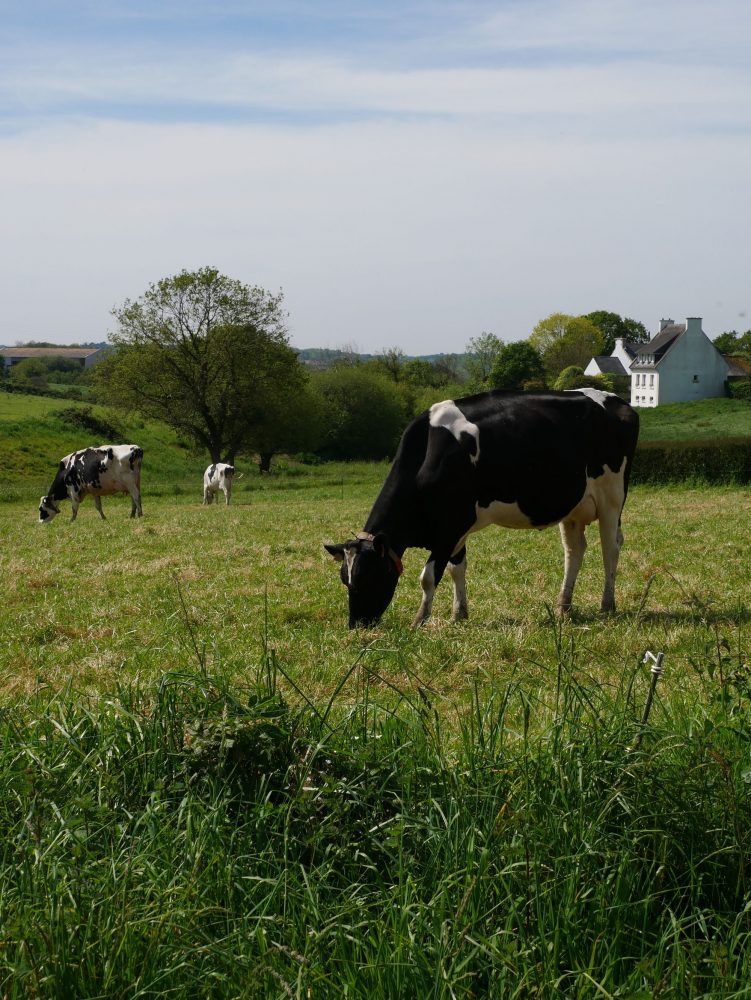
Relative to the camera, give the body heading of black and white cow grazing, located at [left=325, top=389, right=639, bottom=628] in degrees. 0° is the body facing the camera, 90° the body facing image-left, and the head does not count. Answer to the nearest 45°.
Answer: approximately 45°

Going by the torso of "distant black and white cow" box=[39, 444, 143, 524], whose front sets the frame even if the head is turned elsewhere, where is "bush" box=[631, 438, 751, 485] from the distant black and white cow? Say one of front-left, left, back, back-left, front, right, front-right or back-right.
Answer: back

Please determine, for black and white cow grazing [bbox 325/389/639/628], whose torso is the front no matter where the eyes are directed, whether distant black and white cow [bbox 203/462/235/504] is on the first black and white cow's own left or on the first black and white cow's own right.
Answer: on the first black and white cow's own right

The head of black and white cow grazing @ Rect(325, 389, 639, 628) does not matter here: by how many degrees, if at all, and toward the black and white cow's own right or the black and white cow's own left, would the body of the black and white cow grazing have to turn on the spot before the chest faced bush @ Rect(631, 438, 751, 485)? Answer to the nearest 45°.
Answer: approximately 135° to the black and white cow's own right

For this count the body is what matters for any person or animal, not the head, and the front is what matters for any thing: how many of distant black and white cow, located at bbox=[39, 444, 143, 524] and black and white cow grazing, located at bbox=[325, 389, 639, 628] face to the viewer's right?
0

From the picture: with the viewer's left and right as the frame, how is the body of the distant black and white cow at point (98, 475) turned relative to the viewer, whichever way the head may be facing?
facing to the left of the viewer

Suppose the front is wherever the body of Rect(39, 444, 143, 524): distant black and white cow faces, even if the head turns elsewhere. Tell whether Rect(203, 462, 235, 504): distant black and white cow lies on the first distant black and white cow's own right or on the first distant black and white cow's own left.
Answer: on the first distant black and white cow's own right

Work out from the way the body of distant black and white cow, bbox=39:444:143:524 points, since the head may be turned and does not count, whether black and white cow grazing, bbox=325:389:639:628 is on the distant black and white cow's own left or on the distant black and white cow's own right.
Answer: on the distant black and white cow's own left
